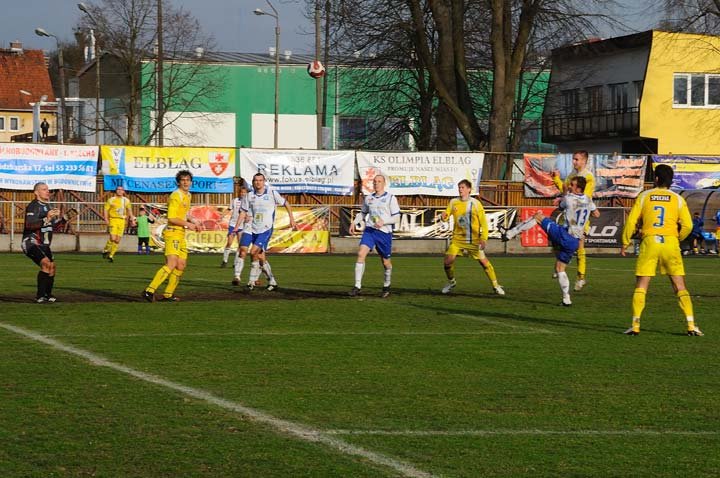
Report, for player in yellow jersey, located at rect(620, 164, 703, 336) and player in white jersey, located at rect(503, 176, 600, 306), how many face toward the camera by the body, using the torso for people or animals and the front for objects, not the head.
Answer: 0

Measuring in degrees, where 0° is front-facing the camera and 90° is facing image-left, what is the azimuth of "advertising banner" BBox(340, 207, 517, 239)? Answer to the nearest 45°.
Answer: approximately 0°

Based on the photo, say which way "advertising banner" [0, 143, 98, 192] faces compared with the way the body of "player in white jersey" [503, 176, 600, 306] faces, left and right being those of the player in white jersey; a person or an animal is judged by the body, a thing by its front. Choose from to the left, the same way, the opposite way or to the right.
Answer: the opposite way

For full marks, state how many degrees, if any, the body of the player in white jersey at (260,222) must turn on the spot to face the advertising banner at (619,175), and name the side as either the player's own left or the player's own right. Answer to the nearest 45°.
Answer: approximately 135° to the player's own left

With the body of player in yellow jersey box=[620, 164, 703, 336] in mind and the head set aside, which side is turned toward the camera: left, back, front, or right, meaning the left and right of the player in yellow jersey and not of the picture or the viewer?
back

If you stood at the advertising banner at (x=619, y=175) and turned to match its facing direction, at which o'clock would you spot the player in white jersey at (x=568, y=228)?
The player in white jersey is roughly at 12 o'clock from the advertising banner.

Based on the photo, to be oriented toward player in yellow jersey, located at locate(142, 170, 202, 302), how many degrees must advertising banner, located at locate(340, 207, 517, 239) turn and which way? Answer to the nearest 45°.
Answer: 0° — it already faces them

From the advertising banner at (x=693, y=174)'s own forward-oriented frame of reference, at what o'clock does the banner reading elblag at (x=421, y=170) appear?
The banner reading elblag is roughly at 2 o'clock from the advertising banner.

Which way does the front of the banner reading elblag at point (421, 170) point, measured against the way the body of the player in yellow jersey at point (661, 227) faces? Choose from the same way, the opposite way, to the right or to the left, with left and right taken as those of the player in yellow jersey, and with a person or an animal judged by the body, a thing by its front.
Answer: the opposite way

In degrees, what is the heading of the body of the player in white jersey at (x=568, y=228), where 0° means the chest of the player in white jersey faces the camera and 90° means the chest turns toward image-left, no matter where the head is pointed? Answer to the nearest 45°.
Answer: approximately 135°
